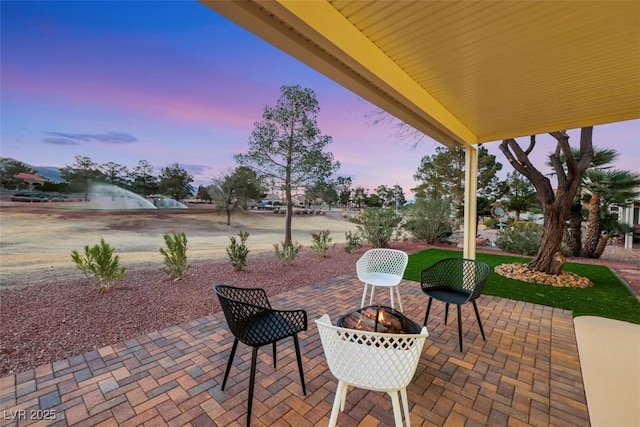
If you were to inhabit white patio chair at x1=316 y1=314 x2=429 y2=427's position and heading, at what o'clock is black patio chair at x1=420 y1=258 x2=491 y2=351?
The black patio chair is roughly at 1 o'clock from the white patio chair.

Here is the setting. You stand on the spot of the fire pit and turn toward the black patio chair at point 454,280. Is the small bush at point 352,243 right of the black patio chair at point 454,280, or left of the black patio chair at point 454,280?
left

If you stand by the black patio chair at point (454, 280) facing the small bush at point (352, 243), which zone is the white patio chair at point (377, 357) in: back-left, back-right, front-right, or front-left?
back-left

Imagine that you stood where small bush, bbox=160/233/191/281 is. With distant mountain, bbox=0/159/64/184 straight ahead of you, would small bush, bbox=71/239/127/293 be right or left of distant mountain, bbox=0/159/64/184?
left

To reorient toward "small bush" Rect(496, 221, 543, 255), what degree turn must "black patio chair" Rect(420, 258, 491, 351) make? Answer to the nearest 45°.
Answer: approximately 135° to its right

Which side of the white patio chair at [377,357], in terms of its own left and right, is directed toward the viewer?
back

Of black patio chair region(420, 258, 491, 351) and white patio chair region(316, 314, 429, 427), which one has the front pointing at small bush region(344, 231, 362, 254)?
the white patio chair

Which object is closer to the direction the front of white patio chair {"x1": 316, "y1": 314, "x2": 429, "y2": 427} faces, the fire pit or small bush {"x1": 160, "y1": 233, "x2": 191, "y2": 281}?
the fire pit

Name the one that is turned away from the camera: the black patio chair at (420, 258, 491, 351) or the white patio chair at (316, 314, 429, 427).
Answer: the white patio chair

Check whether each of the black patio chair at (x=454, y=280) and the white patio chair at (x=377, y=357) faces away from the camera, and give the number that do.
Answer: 1

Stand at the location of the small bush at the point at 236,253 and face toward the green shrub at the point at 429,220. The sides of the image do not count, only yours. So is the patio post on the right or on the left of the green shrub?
right

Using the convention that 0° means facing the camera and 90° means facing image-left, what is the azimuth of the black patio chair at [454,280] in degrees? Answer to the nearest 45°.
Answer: approximately 45°

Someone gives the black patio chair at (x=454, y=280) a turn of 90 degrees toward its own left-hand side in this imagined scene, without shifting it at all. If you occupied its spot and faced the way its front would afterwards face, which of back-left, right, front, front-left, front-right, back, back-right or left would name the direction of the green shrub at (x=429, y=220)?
back-left

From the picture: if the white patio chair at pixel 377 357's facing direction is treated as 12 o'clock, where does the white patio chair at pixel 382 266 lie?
the white patio chair at pixel 382 266 is roughly at 12 o'clock from the white patio chair at pixel 377 357.

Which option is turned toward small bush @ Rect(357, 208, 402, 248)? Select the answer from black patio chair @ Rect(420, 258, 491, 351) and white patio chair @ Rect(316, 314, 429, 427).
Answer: the white patio chair

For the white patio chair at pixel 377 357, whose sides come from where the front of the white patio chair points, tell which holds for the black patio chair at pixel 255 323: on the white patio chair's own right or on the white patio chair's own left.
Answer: on the white patio chair's own left

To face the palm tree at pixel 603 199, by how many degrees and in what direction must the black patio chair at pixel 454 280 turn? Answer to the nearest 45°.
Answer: approximately 180°

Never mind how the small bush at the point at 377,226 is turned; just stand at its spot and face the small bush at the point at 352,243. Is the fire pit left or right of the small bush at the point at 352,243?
left
